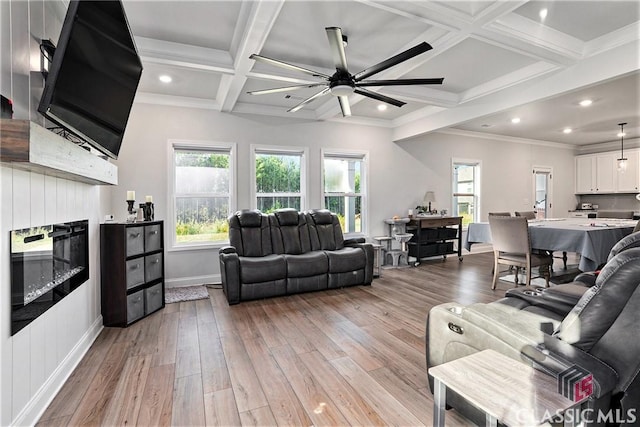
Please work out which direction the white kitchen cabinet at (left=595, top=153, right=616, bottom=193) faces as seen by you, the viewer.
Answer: facing the viewer and to the left of the viewer

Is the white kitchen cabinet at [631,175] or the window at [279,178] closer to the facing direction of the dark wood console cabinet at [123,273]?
the white kitchen cabinet

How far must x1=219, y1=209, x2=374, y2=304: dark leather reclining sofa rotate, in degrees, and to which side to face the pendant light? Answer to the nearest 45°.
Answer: approximately 45° to its left

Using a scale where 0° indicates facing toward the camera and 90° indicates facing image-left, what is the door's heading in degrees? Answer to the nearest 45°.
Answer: approximately 315°

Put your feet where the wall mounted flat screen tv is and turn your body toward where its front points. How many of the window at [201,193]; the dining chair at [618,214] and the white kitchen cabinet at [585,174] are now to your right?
0

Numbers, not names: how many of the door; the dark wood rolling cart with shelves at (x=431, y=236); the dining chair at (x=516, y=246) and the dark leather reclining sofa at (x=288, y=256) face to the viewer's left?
0

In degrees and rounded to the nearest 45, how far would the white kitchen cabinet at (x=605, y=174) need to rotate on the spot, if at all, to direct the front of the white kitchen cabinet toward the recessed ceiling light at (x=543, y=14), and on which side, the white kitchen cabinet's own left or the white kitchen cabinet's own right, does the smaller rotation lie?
approximately 45° to the white kitchen cabinet's own left

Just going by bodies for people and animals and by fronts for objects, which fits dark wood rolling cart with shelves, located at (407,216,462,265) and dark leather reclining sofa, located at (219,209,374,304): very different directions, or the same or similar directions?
same or similar directions

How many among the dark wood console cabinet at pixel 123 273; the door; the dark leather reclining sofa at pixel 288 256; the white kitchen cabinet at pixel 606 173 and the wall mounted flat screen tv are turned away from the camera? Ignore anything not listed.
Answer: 0

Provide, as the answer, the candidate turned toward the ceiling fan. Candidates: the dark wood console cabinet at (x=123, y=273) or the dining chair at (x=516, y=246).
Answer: the dark wood console cabinet

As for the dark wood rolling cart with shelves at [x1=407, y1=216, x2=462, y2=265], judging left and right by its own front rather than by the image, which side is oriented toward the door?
left

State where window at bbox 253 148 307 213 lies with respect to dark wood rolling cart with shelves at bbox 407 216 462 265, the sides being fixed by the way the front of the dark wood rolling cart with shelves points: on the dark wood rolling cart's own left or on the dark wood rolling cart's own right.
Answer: on the dark wood rolling cart's own right

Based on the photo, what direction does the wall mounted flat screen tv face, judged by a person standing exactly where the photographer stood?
facing the viewer and to the right of the viewer

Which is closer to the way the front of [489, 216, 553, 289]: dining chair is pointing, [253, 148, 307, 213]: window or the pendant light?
the pendant light

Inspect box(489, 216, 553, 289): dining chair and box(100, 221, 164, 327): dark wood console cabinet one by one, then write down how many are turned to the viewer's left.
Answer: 0

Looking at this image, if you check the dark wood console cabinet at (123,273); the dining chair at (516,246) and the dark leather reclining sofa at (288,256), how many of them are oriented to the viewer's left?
0

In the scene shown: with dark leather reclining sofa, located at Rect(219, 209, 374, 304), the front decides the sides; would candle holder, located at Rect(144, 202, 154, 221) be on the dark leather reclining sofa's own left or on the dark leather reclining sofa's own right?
on the dark leather reclining sofa's own right
